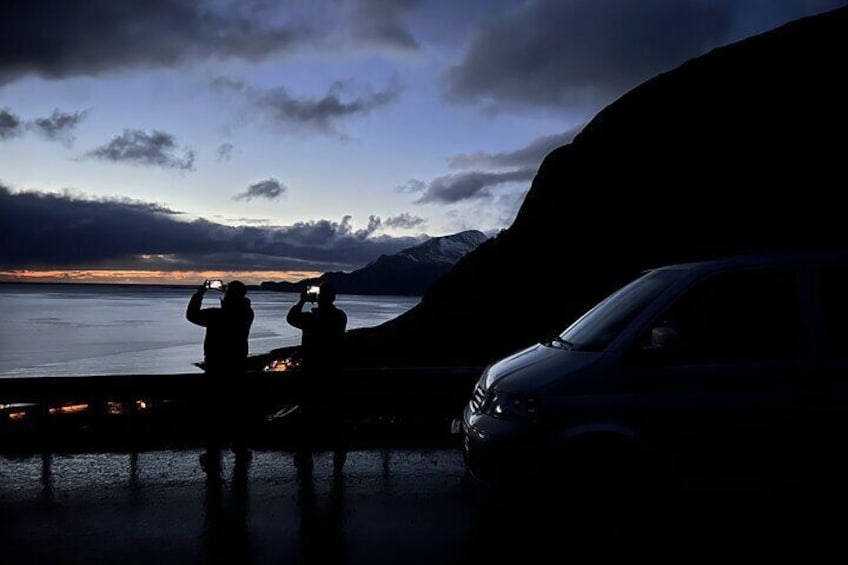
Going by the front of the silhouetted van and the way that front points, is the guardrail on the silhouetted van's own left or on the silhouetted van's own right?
on the silhouetted van's own right

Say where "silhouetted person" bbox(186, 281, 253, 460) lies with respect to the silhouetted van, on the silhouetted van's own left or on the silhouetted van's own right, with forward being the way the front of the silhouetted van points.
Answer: on the silhouetted van's own right

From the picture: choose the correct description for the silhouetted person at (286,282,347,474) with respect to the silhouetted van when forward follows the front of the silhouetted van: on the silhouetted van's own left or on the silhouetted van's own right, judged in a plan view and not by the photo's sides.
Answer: on the silhouetted van's own right

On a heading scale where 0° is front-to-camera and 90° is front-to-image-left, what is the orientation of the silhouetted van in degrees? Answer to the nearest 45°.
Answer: approximately 45°
